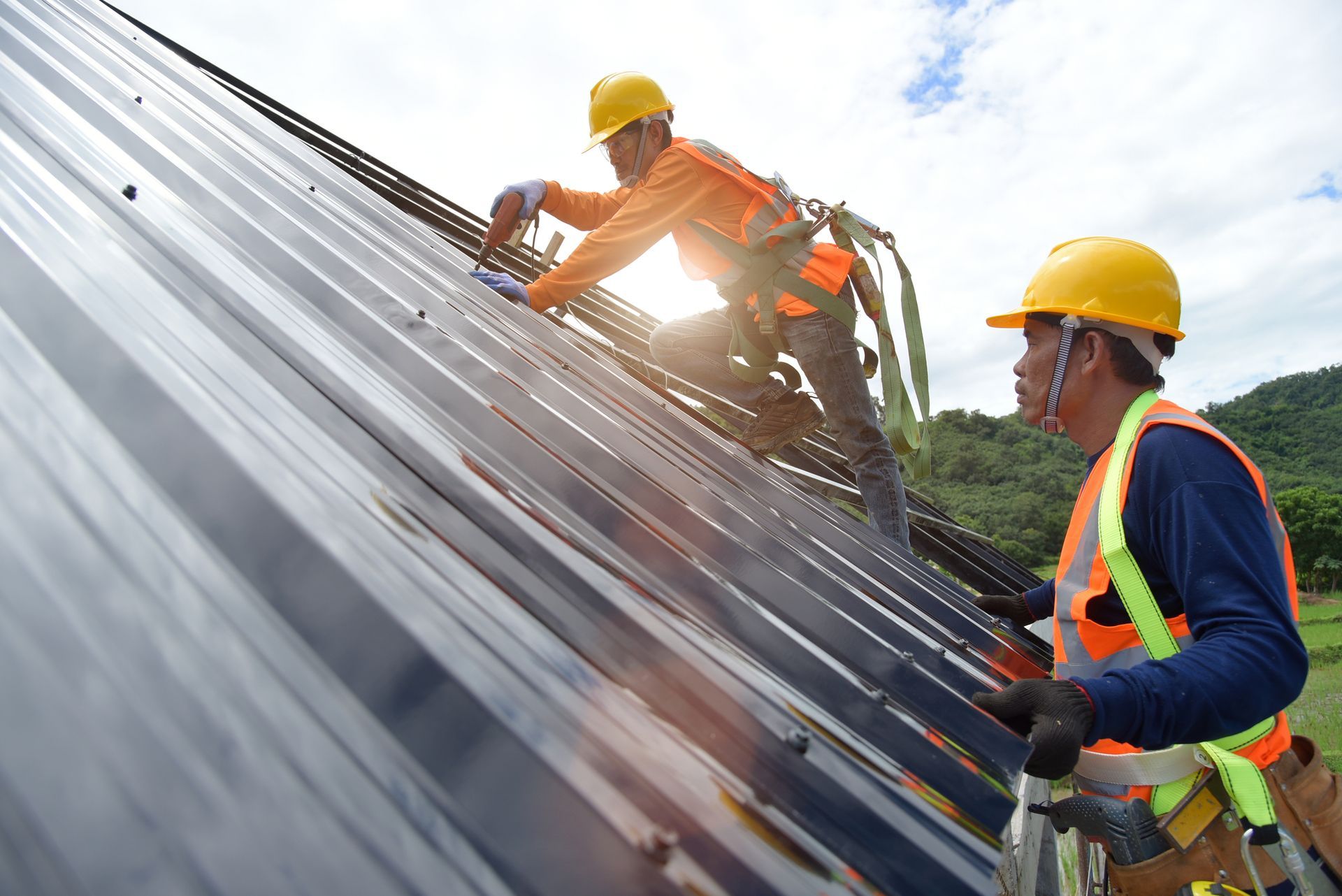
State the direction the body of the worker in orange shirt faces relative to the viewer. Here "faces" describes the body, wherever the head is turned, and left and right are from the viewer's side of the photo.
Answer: facing to the left of the viewer

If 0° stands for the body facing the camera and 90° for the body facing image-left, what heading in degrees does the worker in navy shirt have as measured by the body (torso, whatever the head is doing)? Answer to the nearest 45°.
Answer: approximately 90°

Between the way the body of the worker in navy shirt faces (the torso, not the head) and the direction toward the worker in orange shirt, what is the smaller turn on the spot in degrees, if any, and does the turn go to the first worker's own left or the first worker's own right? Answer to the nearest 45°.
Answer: approximately 45° to the first worker's own right

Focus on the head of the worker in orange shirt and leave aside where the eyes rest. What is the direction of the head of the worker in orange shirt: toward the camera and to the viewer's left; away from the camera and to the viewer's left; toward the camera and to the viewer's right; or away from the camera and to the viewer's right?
toward the camera and to the viewer's left

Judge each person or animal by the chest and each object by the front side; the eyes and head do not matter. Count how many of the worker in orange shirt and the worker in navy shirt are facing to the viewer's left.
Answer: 2

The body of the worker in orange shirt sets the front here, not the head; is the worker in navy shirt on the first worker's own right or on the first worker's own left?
on the first worker's own left

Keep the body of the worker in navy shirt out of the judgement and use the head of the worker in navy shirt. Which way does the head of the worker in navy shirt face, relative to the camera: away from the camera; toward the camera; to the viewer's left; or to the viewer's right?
to the viewer's left
